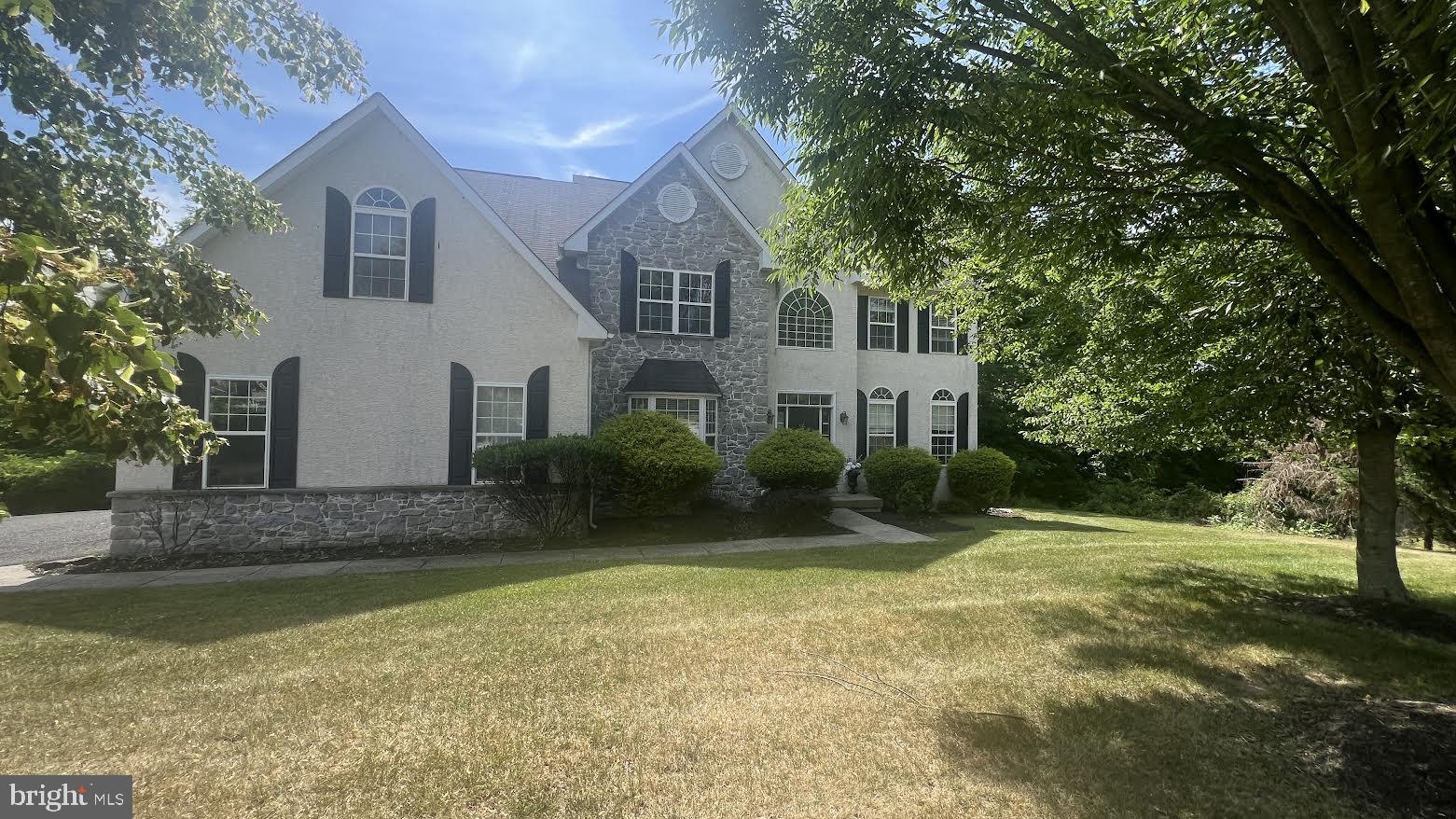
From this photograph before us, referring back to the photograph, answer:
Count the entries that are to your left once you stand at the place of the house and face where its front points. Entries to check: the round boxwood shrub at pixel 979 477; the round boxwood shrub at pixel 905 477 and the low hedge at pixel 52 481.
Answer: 2

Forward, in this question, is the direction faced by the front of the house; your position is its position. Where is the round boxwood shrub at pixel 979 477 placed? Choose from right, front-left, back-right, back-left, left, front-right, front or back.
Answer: left

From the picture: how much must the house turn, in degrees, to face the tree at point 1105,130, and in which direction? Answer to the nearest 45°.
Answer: approximately 45° to its left

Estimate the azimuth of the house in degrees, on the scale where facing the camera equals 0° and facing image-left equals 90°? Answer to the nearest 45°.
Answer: approximately 0°

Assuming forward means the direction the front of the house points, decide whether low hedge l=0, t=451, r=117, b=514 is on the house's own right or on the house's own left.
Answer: on the house's own right

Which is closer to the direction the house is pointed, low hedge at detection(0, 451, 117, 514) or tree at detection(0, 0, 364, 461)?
the tree

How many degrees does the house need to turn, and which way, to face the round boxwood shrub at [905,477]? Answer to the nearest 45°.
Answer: approximately 90° to its left

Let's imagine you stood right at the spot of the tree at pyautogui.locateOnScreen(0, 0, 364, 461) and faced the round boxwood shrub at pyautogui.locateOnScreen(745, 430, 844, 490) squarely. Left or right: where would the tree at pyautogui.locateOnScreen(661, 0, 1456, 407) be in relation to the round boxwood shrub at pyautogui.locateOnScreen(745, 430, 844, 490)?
right
